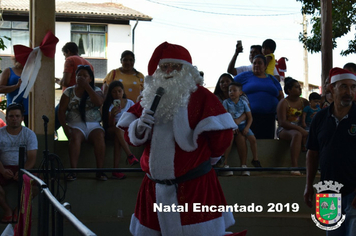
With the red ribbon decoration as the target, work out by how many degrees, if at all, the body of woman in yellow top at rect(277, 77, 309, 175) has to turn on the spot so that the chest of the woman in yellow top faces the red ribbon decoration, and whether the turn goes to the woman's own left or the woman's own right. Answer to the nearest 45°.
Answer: approximately 135° to the woman's own right

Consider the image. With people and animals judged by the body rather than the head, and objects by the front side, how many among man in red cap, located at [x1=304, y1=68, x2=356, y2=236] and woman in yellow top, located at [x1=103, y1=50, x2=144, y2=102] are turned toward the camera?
2

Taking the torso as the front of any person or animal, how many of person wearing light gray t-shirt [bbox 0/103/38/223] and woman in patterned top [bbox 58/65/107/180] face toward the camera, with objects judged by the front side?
2

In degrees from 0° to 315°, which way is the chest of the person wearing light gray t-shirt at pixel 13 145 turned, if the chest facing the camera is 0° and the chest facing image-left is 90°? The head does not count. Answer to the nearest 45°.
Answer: approximately 0°

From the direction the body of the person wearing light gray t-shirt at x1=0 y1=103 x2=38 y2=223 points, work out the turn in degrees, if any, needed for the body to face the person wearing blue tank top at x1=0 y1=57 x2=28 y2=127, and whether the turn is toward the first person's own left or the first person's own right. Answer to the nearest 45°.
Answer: approximately 180°

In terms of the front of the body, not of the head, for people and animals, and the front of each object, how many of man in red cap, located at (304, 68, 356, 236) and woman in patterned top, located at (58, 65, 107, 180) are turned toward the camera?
2

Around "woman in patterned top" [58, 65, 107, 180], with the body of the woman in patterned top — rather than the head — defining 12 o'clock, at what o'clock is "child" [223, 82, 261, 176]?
The child is roughly at 9 o'clock from the woman in patterned top.

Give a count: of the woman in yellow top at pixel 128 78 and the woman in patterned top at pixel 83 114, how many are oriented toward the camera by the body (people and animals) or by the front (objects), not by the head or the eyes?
2
